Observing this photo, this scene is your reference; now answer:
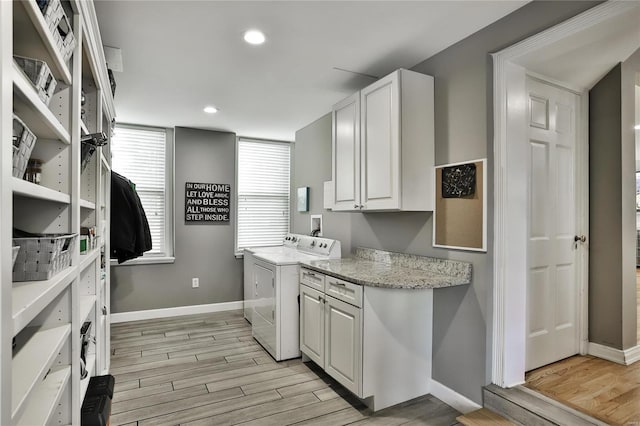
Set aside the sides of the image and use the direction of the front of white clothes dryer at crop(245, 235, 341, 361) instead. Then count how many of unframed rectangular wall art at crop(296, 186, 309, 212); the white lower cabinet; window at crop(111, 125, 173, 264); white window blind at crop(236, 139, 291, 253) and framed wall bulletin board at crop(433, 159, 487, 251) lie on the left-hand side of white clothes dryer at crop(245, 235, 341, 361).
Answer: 2

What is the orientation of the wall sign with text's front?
toward the camera

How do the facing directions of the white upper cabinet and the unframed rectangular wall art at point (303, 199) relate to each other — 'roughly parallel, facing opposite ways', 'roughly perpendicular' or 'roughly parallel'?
roughly parallel

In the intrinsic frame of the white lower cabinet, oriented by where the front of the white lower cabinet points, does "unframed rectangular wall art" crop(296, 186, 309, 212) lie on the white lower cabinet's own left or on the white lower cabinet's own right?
on the white lower cabinet's own right

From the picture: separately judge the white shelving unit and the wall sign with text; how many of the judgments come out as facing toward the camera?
1

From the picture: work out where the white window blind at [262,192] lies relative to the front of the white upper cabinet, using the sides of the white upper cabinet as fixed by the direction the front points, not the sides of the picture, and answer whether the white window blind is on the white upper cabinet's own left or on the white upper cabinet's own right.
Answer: on the white upper cabinet's own right

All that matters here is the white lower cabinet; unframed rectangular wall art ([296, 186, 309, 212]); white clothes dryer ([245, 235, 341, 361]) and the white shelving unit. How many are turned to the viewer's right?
1

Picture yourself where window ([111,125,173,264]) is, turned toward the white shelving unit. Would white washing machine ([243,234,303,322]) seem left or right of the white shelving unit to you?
left

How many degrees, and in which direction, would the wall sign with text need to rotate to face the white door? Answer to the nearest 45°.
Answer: approximately 45° to its left

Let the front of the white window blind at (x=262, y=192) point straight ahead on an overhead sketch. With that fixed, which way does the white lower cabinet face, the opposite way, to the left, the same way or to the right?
to the right
